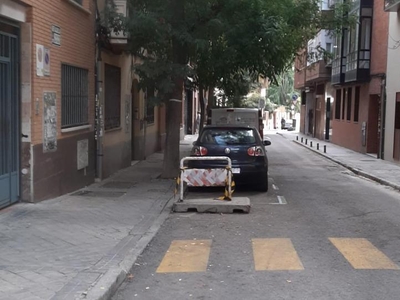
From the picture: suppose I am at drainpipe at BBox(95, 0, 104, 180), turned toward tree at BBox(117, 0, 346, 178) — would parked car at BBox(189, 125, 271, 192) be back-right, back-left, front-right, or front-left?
front-right

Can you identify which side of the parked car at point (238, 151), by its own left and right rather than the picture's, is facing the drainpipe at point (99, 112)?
left

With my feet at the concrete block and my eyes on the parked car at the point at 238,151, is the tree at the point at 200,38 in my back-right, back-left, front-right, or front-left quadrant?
front-left

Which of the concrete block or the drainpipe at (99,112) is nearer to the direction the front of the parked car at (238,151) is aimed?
the drainpipe

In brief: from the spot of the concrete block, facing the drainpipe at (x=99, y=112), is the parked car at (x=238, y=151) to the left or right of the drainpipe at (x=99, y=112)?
right

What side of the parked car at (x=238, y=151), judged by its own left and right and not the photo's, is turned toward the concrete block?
back

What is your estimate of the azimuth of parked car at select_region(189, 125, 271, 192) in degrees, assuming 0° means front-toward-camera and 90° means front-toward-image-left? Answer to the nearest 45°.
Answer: approximately 180°
